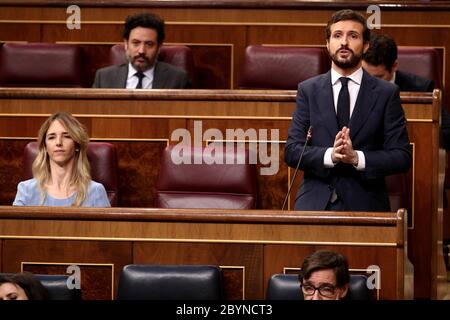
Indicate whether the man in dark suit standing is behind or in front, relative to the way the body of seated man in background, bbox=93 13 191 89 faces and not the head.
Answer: in front

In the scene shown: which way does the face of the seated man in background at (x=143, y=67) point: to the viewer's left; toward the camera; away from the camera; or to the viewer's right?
toward the camera

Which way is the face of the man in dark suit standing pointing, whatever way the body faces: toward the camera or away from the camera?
toward the camera

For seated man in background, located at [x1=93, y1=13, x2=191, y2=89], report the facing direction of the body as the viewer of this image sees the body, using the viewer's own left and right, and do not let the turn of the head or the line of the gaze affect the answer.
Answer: facing the viewer

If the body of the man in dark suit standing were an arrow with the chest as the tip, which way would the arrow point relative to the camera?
toward the camera

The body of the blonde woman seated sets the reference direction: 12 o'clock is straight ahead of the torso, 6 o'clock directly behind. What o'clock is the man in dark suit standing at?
The man in dark suit standing is roughly at 10 o'clock from the blonde woman seated.

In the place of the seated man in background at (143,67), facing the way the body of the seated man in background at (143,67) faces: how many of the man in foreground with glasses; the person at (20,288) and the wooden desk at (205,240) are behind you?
0

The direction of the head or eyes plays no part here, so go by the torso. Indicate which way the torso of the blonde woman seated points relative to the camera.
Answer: toward the camera
